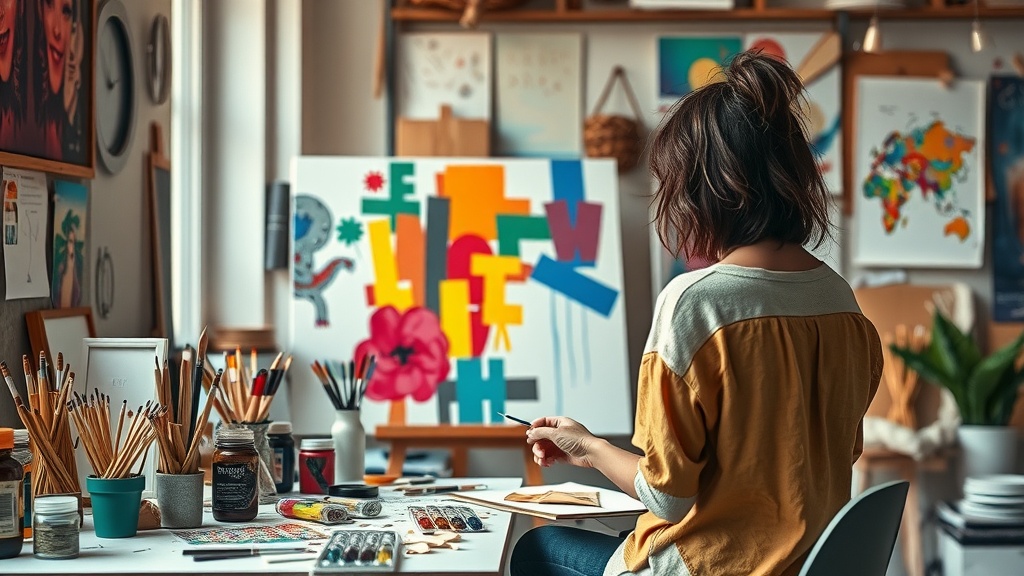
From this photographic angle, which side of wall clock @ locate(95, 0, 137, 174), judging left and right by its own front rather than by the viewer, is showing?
right

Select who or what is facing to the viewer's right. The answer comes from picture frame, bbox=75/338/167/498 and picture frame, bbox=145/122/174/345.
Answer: picture frame, bbox=145/122/174/345

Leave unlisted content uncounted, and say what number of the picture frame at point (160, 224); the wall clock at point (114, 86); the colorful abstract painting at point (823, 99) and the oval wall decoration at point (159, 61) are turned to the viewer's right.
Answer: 3

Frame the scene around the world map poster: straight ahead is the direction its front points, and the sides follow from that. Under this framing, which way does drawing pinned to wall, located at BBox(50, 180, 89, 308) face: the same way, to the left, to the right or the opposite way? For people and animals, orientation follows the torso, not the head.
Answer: to the left

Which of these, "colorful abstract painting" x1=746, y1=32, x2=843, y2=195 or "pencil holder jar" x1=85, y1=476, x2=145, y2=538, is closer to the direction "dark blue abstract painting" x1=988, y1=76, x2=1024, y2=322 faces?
the pencil holder jar

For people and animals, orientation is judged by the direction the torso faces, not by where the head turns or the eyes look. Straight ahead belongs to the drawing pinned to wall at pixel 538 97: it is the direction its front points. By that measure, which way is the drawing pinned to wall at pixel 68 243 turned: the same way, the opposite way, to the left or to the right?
to the left

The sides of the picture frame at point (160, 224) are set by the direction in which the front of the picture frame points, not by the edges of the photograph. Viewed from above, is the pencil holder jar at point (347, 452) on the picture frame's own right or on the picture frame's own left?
on the picture frame's own right

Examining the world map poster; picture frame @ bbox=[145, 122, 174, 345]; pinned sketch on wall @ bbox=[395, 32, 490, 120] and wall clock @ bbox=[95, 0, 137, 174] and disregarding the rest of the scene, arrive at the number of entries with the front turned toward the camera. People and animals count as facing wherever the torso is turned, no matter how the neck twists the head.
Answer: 2

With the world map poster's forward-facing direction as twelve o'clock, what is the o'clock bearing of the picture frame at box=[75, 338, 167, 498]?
The picture frame is roughly at 1 o'clock from the world map poster.
